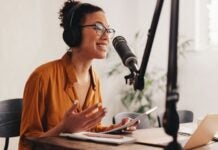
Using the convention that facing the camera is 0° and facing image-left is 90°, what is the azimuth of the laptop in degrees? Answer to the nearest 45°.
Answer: approximately 135°

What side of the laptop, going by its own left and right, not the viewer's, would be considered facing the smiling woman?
front

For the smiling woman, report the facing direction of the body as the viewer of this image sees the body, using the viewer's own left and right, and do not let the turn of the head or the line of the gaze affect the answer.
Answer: facing the viewer and to the right of the viewer

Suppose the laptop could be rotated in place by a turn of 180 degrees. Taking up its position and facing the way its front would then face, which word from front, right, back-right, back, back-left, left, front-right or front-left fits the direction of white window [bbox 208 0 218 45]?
back-left

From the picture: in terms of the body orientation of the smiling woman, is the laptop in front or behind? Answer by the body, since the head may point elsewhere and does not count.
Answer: in front

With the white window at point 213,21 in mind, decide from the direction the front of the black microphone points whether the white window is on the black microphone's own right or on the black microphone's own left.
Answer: on the black microphone's own right

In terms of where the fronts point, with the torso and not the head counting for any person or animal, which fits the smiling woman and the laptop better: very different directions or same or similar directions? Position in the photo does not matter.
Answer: very different directions

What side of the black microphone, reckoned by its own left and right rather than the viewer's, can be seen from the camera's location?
left

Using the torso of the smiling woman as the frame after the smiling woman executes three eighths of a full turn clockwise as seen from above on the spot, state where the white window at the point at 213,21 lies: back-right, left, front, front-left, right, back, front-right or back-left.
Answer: back-right

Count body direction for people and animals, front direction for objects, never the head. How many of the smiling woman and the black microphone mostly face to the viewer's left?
1
